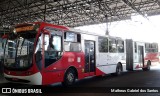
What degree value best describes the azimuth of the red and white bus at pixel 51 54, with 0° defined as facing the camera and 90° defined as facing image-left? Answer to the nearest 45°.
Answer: approximately 45°
